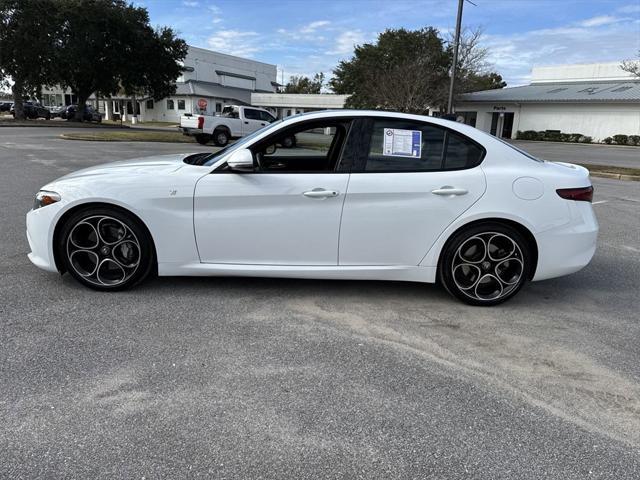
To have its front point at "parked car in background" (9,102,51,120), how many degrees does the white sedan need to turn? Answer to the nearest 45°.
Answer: approximately 45° to its right

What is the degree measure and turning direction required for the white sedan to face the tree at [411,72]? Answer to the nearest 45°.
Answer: approximately 90° to its right

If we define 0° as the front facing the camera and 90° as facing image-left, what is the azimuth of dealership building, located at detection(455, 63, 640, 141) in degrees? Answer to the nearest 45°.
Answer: approximately 0°

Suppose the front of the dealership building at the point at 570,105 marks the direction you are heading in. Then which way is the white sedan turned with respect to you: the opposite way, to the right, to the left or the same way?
to the right

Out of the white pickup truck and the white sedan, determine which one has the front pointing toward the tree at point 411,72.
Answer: the white pickup truck

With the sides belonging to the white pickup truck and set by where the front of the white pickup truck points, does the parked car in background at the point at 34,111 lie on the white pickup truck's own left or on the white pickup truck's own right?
on the white pickup truck's own left

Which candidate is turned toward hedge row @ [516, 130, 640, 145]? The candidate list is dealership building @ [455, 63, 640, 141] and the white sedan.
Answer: the dealership building

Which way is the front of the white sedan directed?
to the viewer's left

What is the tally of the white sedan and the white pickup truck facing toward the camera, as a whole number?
0

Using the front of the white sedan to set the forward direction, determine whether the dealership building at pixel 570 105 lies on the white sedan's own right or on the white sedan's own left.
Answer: on the white sedan's own right

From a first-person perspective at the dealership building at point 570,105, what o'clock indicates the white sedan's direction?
The white sedan is roughly at 12 o'clock from the dealership building.

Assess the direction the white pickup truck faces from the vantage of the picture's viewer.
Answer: facing away from the viewer and to the right of the viewer

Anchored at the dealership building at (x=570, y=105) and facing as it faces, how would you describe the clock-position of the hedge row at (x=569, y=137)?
The hedge row is roughly at 12 o'clock from the dealership building.

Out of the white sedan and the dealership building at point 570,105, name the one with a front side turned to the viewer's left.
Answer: the white sedan
